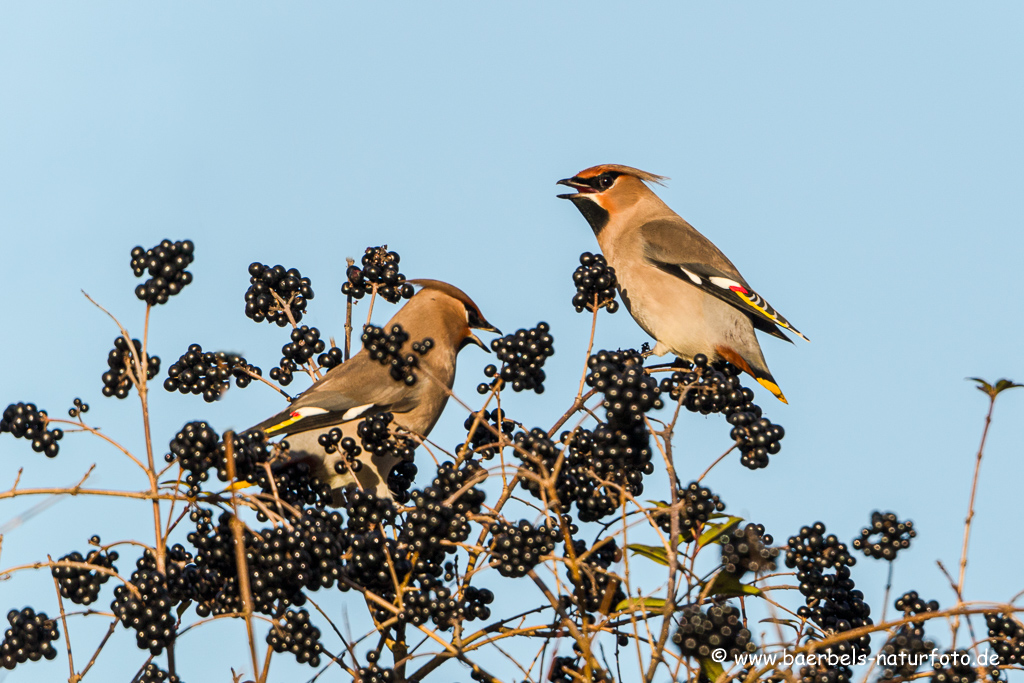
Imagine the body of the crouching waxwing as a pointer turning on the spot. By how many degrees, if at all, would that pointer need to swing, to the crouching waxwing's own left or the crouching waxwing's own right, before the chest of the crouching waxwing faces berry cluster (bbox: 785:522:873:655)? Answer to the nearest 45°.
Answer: approximately 45° to the crouching waxwing's own right

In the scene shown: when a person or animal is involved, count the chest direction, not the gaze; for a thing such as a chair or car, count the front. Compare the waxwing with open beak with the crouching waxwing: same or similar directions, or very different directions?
very different directions

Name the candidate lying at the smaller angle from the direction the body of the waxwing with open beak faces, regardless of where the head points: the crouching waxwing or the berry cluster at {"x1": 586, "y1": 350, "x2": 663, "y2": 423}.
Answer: the crouching waxwing

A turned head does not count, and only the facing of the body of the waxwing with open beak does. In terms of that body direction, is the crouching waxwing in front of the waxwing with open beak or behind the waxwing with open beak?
in front

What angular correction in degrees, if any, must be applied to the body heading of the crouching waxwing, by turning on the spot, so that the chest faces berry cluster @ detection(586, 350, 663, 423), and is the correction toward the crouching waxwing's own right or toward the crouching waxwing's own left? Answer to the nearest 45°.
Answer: approximately 45° to the crouching waxwing's own right

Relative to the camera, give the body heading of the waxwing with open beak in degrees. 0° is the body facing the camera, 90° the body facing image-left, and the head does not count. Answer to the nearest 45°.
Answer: approximately 90°

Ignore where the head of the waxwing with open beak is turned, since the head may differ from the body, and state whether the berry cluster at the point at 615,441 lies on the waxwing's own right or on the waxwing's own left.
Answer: on the waxwing's own left

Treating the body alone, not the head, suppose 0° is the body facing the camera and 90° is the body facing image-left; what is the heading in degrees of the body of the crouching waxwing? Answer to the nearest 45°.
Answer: approximately 270°

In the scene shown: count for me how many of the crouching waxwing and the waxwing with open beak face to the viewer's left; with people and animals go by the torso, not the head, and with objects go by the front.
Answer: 1
